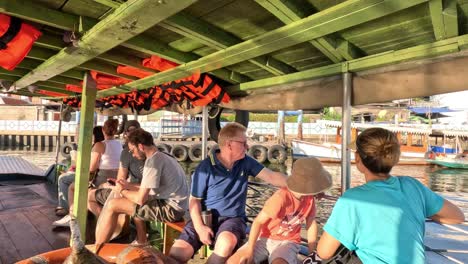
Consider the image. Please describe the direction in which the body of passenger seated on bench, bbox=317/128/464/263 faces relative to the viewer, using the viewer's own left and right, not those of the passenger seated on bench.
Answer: facing away from the viewer

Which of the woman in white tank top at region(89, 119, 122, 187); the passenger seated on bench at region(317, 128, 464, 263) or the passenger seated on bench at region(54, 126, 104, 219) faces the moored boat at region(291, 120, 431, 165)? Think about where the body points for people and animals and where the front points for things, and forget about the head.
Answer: the passenger seated on bench at region(317, 128, 464, 263)

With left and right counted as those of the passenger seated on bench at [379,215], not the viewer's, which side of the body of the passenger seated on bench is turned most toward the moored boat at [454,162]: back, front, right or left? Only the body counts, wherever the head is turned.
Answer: front

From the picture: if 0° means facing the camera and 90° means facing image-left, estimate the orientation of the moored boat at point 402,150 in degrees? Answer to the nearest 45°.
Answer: approximately 90°

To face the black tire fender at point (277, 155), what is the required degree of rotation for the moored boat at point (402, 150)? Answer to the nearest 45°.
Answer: approximately 45° to its left

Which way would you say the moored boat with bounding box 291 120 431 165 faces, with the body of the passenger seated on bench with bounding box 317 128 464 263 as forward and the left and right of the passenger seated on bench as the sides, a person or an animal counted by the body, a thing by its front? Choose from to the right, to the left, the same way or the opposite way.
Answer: to the left
